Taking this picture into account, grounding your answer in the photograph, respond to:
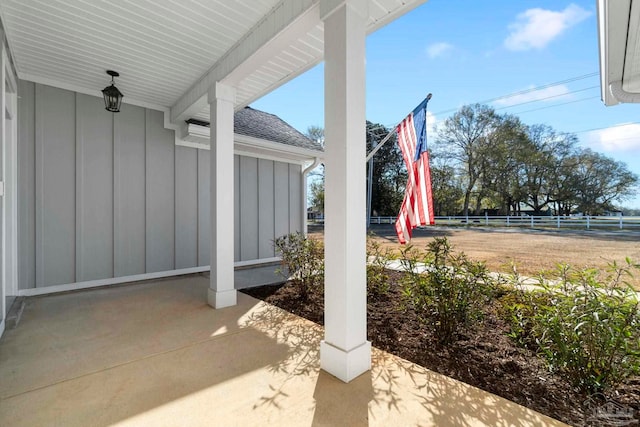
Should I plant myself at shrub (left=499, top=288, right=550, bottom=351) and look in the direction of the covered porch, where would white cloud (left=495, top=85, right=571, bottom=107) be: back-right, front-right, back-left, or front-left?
back-right

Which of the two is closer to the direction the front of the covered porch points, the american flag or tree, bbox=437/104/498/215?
the tree

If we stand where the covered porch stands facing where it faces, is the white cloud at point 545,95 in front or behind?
in front

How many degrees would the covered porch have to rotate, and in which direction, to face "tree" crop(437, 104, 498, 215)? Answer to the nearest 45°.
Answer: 0° — it already faces it

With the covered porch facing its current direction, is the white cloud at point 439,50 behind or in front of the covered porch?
in front

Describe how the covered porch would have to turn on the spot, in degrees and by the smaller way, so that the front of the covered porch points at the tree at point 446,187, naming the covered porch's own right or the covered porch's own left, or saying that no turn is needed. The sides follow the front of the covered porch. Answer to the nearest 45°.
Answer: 0° — it already faces it

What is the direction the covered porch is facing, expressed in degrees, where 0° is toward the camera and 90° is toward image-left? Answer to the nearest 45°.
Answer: approximately 225°

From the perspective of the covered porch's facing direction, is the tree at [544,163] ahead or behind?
ahead
